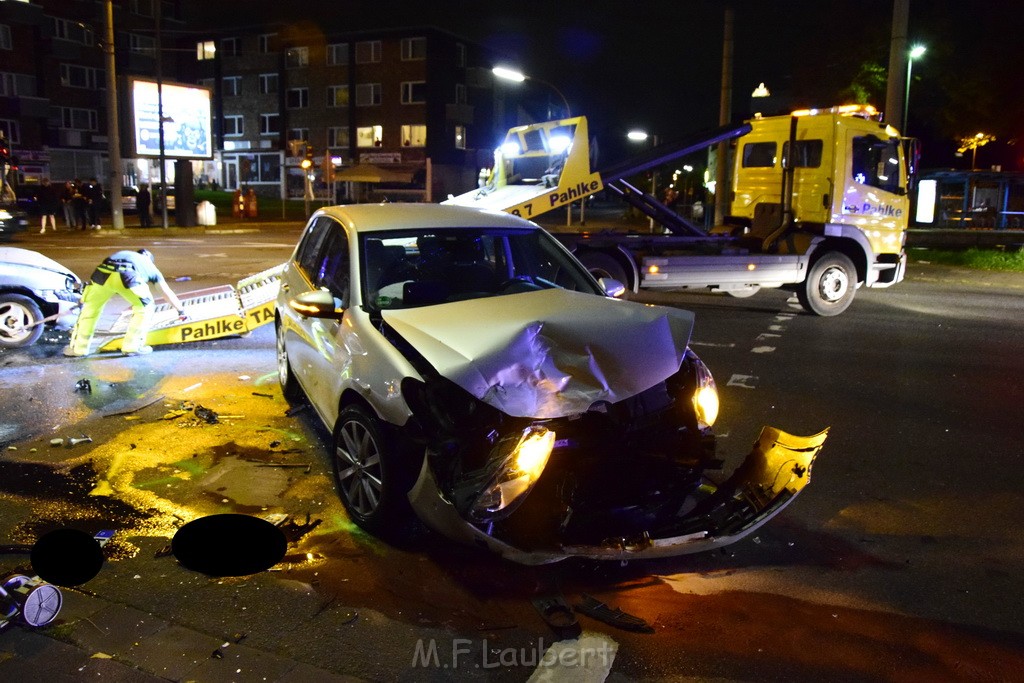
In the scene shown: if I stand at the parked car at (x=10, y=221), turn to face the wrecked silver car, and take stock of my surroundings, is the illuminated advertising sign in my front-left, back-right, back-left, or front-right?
back-left

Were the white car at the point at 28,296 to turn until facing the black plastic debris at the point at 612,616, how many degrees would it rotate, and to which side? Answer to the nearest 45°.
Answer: approximately 90° to its right

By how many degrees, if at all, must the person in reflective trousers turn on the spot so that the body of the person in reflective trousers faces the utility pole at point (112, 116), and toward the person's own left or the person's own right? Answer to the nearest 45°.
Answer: approximately 45° to the person's own left

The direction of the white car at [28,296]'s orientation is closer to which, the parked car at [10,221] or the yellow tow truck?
the yellow tow truck

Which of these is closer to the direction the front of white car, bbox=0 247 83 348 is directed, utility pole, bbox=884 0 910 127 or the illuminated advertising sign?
the utility pole

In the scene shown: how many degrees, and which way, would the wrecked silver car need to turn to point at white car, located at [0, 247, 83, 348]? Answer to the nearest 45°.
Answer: approximately 180°

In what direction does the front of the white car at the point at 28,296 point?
to the viewer's right

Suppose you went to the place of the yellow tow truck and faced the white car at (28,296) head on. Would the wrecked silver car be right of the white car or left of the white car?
left

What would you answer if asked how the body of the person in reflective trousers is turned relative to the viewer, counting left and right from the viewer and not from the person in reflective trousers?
facing away from the viewer and to the right of the viewer

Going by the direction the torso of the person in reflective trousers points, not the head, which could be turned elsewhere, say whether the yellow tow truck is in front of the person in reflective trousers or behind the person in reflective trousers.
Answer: in front

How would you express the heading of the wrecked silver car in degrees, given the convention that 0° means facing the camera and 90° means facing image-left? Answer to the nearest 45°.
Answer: approximately 315°

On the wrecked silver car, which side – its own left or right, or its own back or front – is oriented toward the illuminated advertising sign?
back

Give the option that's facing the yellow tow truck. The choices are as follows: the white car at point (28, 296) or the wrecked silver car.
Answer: the white car

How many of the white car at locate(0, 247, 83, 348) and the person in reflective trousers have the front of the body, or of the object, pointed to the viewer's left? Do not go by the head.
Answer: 0
